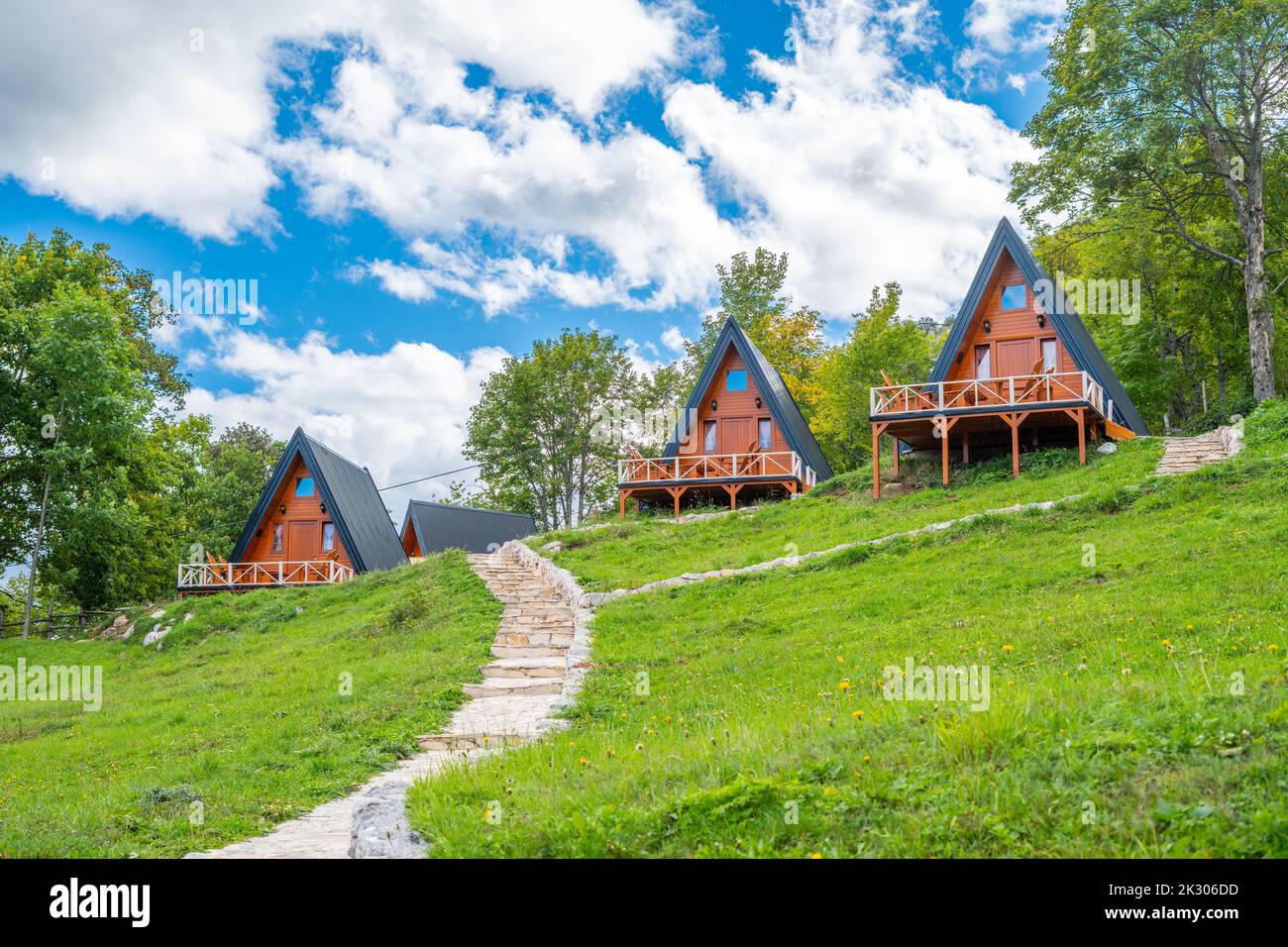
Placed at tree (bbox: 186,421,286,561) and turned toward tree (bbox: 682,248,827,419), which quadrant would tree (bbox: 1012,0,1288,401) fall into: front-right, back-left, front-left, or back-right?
front-right

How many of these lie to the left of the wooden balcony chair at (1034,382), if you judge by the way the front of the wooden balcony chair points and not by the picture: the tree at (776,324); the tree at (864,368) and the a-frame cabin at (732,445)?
0

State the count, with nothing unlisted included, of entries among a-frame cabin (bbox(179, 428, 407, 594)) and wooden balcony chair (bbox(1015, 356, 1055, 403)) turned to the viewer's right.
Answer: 0

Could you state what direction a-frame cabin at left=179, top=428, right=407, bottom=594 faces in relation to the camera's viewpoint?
facing the viewer and to the left of the viewer

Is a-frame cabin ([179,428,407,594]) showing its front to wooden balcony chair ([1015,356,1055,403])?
no

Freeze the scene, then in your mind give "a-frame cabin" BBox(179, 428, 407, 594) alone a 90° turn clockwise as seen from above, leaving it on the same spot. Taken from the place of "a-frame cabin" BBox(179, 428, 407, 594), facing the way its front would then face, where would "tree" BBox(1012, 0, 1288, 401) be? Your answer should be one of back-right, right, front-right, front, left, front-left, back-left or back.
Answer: back

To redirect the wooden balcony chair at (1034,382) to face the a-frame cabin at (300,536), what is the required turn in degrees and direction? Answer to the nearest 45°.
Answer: approximately 45° to its right

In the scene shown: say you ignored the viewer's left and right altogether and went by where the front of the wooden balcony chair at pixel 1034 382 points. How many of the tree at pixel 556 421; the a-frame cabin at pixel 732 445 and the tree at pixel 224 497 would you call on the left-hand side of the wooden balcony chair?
0

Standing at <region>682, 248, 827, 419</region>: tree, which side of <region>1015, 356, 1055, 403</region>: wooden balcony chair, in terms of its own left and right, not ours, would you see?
right

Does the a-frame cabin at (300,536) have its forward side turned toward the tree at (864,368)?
no

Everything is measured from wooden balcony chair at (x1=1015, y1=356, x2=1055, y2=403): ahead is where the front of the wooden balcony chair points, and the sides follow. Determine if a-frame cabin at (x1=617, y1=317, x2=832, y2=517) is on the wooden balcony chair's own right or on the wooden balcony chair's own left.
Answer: on the wooden balcony chair's own right

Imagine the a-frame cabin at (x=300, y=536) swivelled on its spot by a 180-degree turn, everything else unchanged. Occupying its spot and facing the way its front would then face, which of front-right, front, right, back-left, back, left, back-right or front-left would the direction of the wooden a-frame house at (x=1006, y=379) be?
right
